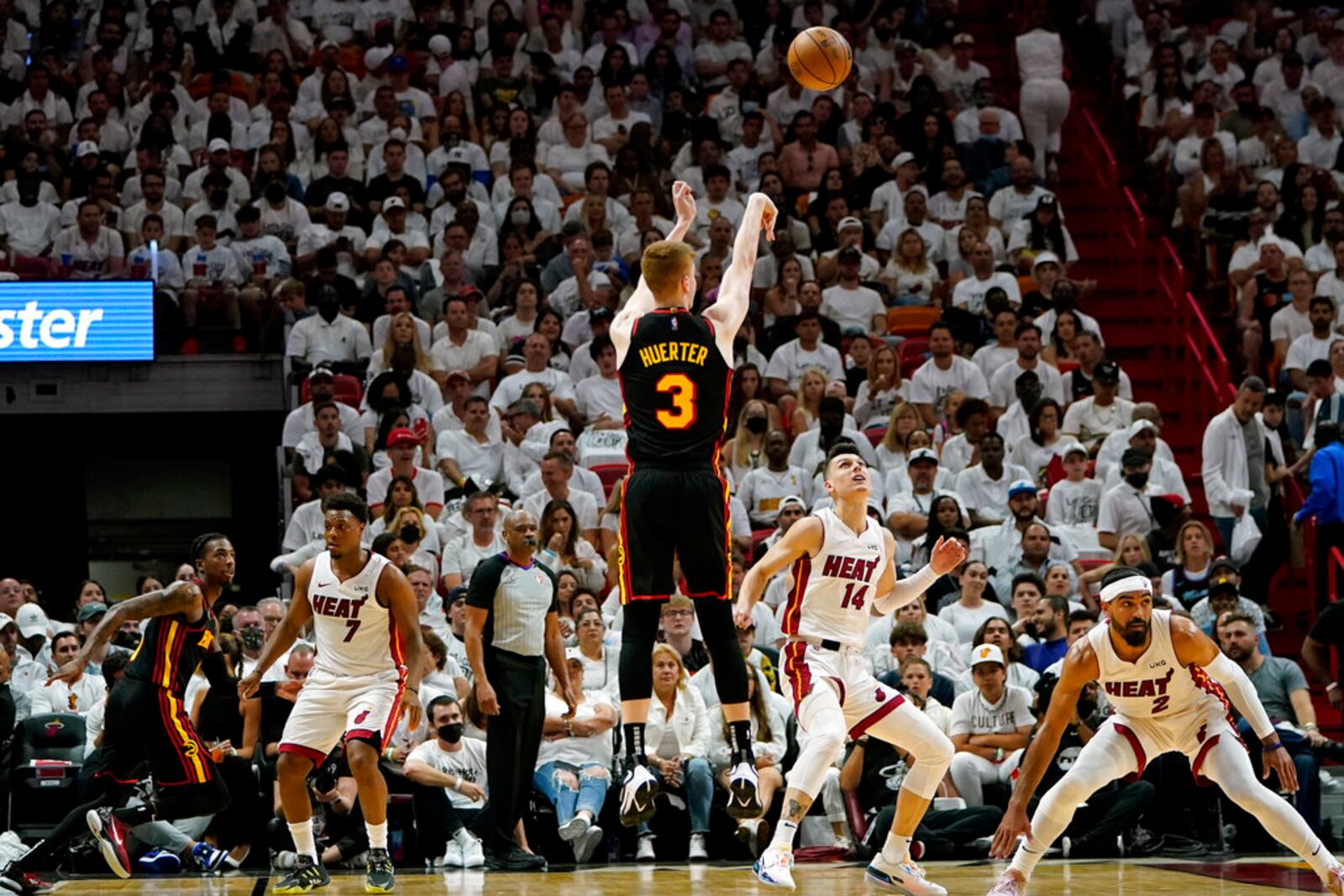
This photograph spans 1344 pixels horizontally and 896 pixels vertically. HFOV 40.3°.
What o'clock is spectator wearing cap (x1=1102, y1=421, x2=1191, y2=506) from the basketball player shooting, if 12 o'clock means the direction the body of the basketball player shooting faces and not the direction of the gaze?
The spectator wearing cap is roughly at 1 o'clock from the basketball player shooting.

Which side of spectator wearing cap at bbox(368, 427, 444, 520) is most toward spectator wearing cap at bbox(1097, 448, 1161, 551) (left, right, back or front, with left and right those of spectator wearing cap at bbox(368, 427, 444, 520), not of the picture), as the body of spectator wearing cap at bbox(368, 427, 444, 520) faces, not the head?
left

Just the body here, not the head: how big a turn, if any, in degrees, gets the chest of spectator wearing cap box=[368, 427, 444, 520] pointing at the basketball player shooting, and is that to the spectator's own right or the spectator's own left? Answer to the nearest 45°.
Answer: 0° — they already face them

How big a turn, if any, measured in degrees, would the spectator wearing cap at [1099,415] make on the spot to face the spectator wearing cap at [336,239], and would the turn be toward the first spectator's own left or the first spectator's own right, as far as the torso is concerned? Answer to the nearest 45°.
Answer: approximately 90° to the first spectator's own right

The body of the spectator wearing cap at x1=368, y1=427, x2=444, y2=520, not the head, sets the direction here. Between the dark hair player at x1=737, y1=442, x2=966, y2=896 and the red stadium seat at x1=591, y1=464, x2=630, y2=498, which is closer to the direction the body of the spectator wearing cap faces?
the dark hair player

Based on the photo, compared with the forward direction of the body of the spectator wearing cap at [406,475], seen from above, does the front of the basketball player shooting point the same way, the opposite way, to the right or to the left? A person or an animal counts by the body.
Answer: the opposite way

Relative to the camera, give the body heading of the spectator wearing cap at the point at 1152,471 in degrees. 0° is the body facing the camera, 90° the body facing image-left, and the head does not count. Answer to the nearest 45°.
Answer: approximately 0°

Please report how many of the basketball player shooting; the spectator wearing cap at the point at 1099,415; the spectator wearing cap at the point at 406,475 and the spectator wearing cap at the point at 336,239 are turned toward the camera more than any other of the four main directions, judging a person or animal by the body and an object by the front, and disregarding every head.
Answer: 3

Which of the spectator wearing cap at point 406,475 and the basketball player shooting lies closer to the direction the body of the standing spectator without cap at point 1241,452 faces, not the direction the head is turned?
the basketball player shooting

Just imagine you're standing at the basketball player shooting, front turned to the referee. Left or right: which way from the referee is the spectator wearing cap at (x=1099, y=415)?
right

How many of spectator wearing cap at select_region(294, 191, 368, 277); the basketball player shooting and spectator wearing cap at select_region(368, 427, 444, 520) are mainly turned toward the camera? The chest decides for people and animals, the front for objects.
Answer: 2
